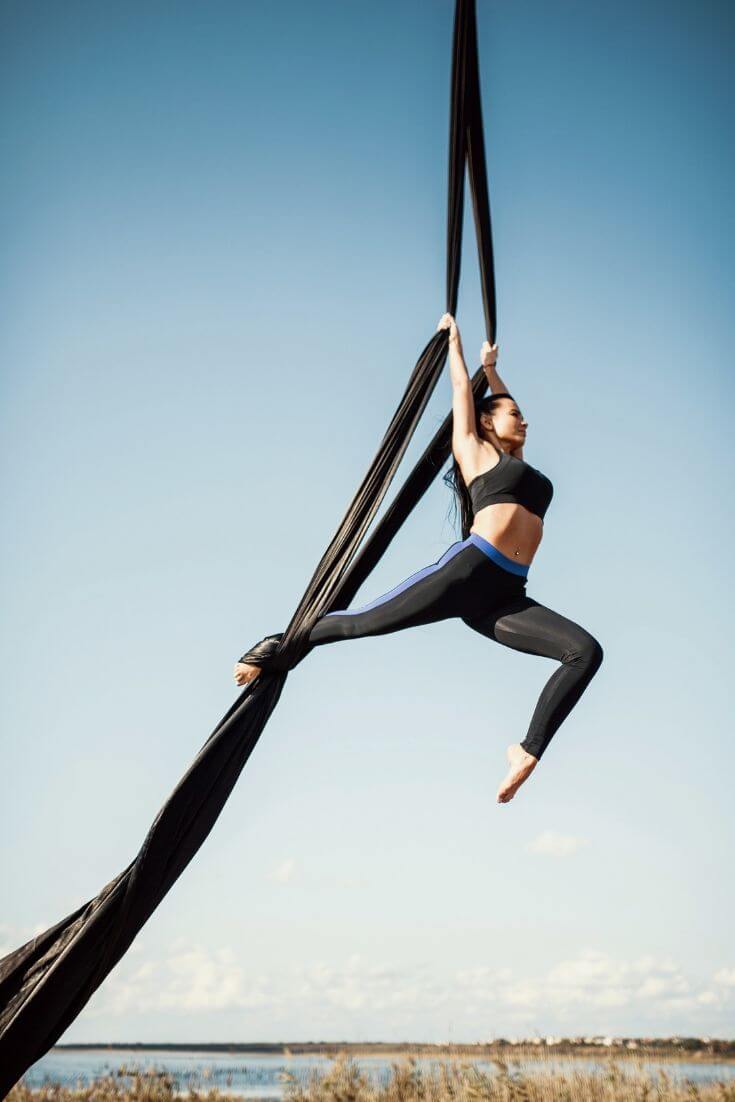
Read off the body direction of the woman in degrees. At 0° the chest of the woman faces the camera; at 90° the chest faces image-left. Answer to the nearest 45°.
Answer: approximately 315°

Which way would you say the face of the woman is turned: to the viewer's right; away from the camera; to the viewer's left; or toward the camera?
to the viewer's right
